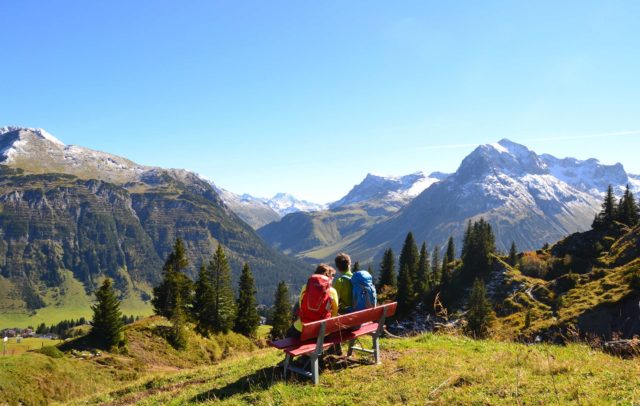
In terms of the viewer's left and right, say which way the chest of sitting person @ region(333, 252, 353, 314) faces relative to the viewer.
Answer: facing away from the viewer and to the left of the viewer

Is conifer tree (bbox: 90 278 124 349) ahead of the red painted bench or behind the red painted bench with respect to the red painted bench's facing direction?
ahead

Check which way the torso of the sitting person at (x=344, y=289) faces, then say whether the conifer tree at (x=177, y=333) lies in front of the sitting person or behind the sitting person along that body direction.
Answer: in front

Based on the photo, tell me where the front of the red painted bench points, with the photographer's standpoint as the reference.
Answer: facing away from the viewer and to the left of the viewer

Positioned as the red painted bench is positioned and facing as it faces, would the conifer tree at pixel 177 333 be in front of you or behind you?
in front
